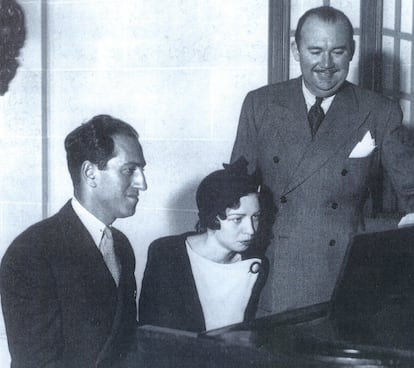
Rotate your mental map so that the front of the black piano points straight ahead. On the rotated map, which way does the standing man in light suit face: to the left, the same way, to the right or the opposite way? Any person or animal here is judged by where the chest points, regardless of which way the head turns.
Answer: to the left

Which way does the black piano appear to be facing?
to the viewer's left

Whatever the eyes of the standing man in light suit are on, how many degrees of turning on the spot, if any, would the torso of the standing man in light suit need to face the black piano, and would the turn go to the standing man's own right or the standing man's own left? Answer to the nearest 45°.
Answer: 0° — they already face it

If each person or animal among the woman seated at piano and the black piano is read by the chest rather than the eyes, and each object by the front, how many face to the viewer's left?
1

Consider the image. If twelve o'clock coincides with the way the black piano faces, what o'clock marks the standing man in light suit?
The standing man in light suit is roughly at 3 o'clock from the black piano.

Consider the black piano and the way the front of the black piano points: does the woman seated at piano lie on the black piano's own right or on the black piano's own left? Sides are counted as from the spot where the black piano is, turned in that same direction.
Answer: on the black piano's own right

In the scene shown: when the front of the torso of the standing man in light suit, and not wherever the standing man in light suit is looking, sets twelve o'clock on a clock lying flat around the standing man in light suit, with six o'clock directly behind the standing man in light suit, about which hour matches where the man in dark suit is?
The man in dark suit is roughly at 1 o'clock from the standing man in light suit.
